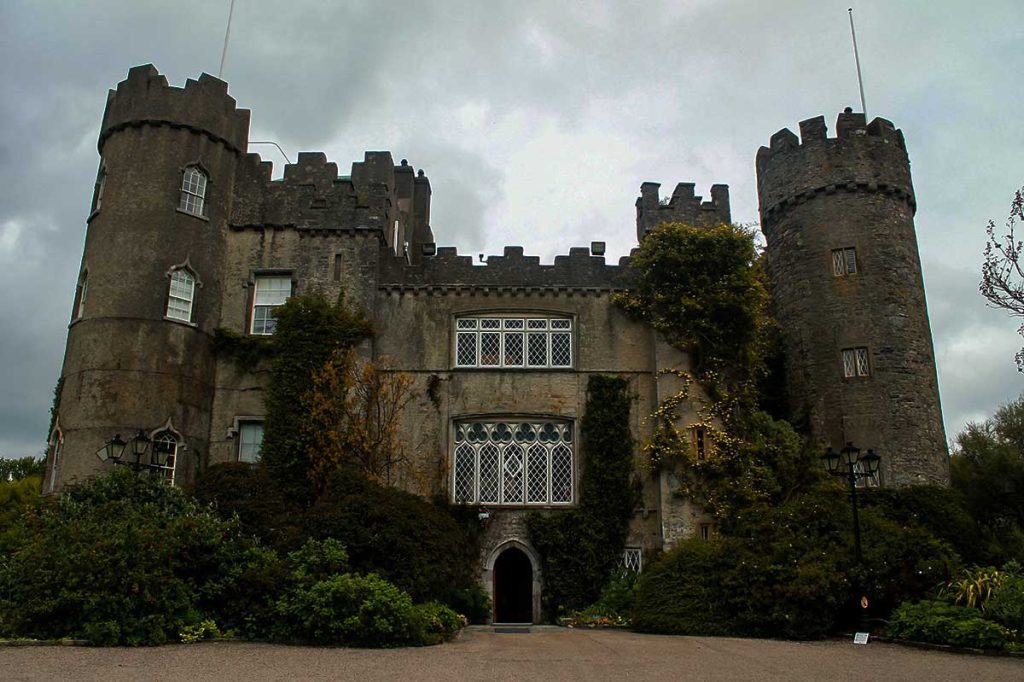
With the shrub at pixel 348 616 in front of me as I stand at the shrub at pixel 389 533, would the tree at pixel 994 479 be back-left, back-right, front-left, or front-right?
back-left

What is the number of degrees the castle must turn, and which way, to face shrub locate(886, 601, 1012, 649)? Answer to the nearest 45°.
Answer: approximately 45° to its left

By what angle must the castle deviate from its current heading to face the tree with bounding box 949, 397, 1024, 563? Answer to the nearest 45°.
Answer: approximately 90° to its left

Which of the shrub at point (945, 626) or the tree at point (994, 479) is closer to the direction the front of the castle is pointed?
the shrub

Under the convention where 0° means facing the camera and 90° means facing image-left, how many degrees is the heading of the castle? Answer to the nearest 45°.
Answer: approximately 0°
